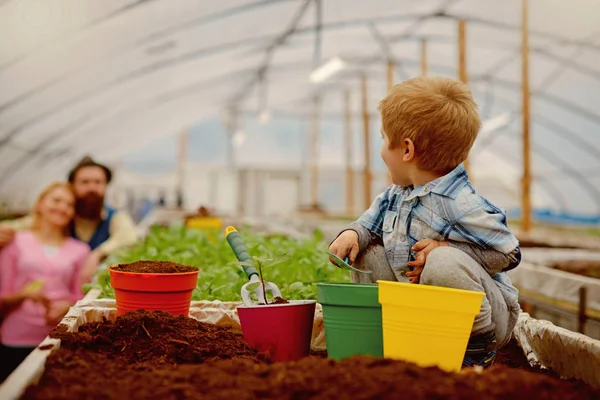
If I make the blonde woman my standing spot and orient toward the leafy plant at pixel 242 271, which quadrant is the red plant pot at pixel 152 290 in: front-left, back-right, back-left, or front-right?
front-right

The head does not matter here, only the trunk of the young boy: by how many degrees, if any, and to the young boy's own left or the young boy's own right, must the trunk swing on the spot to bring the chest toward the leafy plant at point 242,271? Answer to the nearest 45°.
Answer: approximately 90° to the young boy's own right

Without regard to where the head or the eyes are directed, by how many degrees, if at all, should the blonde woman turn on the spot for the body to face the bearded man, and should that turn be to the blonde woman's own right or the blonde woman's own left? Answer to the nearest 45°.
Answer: approximately 135° to the blonde woman's own left

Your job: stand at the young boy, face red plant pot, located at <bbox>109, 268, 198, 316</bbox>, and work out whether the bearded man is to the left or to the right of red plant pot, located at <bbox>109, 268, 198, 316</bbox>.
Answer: right

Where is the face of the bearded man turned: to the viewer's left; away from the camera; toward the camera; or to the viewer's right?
toward the camera

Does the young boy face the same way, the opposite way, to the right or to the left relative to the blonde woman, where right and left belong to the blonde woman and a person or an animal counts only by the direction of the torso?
to the right

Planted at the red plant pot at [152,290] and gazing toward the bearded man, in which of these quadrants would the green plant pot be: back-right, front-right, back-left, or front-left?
back-right

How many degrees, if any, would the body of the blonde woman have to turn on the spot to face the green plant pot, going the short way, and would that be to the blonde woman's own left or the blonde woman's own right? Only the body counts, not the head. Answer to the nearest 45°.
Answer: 0° — they already face it

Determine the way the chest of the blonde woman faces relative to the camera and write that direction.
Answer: toward the camera

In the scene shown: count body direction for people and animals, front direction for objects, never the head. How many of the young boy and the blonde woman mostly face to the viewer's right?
0

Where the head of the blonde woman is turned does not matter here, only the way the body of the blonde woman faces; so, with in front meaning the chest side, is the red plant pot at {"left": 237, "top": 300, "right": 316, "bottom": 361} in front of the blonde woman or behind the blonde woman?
in front

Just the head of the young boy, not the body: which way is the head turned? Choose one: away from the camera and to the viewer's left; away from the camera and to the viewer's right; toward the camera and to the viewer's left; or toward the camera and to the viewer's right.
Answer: away from the camera and to the viewer's left
